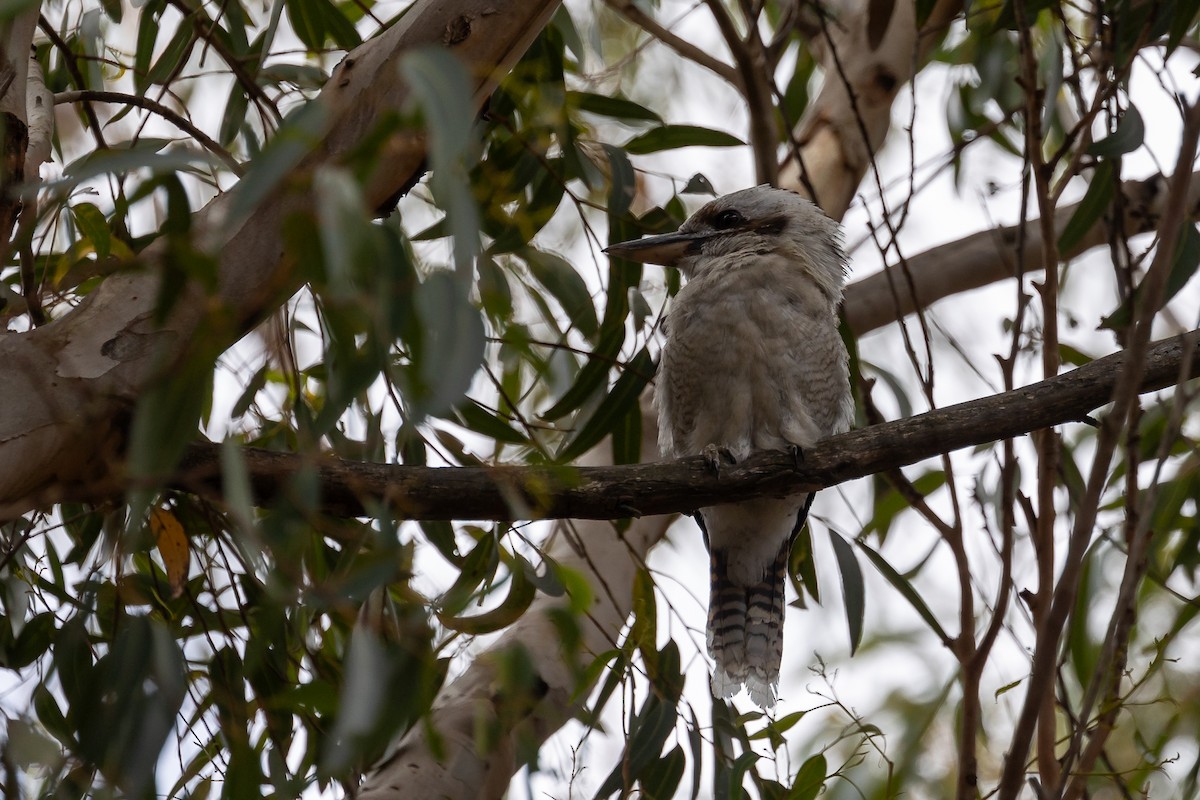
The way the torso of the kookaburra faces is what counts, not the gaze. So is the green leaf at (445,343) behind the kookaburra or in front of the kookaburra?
in front

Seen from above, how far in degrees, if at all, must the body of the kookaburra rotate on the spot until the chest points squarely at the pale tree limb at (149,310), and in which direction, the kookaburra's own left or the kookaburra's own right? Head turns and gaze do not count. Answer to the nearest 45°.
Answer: approximately 45° to the kookaburra's own right

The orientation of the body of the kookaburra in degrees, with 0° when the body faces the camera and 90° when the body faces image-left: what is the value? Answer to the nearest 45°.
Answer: approximately 0°

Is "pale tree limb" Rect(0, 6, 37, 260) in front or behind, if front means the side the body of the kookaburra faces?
in front
